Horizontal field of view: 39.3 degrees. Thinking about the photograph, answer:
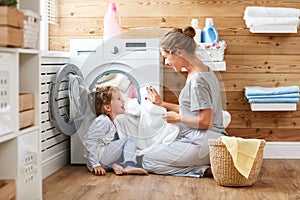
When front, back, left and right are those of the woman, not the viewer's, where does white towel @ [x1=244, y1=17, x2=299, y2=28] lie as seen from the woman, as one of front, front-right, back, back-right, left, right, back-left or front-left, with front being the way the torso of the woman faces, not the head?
back-right

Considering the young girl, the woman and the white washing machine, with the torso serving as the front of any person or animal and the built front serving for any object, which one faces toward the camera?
the white washing machine

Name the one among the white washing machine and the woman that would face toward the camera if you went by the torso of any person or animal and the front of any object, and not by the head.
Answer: the white washing machine

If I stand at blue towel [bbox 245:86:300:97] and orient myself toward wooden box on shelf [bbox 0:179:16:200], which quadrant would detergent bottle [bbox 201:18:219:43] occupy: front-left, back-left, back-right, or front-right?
front-right

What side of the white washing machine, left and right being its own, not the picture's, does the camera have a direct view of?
front

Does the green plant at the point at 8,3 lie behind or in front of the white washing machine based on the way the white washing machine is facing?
in front

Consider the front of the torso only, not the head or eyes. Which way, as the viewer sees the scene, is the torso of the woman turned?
to the viewer's left

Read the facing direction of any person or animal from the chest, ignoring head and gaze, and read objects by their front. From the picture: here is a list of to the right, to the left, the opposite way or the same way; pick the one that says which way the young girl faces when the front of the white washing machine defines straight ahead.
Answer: to the left

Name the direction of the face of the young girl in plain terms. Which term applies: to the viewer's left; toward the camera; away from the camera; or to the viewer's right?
to the viewer's right

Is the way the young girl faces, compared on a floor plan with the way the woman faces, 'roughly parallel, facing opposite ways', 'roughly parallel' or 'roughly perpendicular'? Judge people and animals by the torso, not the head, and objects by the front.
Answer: roughly parallel, facing opposite ways

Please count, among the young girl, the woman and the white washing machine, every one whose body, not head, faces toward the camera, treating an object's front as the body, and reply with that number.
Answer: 1

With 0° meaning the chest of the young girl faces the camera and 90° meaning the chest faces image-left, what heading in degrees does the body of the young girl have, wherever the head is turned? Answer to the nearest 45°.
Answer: approximately 270°

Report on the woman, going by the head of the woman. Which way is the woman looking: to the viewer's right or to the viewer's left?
to the viewer's left
